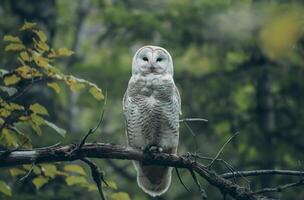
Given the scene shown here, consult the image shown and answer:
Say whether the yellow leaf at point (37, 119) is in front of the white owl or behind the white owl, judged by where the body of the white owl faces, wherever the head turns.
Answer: in front

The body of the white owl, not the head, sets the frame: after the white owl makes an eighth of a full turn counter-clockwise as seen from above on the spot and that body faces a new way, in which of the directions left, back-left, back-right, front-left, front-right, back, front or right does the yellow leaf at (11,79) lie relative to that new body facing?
right

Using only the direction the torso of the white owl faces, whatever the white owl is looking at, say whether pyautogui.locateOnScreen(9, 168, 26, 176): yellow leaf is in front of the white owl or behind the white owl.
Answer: in front

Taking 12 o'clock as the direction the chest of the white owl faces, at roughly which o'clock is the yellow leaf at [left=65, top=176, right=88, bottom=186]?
The yellow leaf is roughly at 3 o'clock from the white owl.

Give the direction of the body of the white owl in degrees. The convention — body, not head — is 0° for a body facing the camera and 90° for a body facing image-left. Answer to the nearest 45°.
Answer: approximately 0°

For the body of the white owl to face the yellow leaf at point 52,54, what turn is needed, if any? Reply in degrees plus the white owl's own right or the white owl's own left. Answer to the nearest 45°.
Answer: approximately 45° to the white owl's own right

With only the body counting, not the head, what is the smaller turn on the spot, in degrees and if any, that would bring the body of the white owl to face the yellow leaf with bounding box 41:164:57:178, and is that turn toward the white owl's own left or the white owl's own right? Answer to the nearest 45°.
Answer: approximately 45° to the white owl's own right
